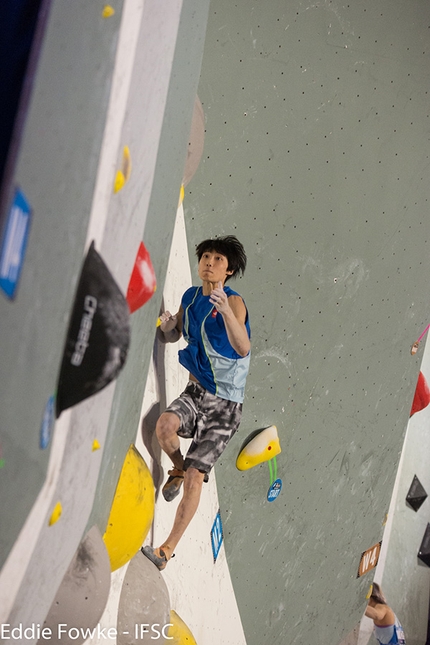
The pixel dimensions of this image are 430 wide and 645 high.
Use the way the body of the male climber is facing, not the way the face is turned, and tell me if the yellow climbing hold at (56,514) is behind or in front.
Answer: in front

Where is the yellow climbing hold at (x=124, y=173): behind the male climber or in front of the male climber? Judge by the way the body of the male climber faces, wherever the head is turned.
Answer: in front

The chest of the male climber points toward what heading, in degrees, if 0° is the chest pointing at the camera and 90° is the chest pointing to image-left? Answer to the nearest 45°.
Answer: approximately 45°

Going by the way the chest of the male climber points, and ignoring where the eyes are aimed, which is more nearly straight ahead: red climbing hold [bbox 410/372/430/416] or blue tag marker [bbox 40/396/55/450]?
the blue tag marker

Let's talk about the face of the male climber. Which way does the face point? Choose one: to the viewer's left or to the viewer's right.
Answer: to the viewer's left

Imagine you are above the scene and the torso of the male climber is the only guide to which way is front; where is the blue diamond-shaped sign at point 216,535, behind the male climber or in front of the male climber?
behind
